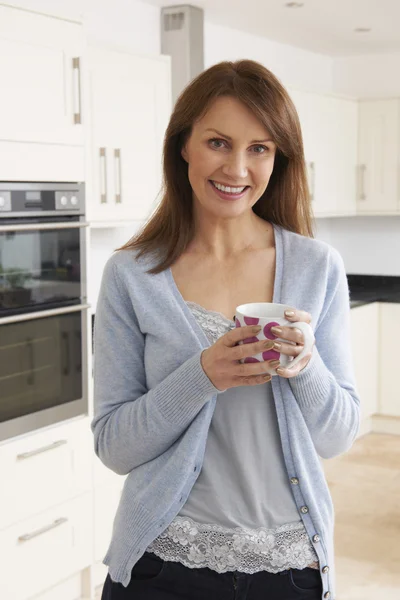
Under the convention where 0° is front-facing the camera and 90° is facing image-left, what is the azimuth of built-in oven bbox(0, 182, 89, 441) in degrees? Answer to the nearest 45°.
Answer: approximately 315°

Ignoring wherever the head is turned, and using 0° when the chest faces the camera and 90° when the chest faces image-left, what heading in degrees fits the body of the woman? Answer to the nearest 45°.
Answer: approximately 0°
